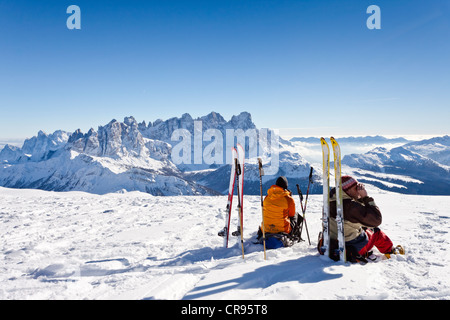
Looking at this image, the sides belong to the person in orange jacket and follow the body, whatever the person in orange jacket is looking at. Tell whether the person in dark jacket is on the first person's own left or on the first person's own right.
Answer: on the first person's own right

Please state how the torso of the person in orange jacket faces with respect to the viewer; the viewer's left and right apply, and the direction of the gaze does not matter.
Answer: facing away from the viewer and to the right of the viewer

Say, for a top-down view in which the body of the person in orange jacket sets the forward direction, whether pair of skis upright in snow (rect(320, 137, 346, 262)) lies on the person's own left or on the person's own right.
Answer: on the person's own right

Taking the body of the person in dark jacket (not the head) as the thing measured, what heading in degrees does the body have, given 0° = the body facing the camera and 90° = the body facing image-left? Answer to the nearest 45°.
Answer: approximately 270°
